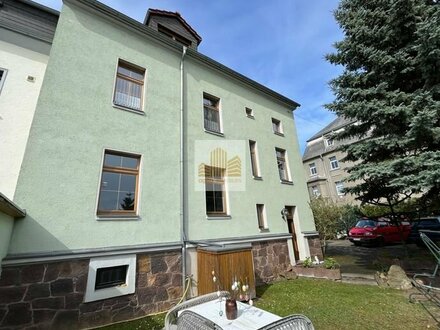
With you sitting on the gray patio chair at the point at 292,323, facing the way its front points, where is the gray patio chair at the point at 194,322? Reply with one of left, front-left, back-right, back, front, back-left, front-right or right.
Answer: front-left

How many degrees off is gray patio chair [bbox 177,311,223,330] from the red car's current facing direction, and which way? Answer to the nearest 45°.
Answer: approximately 45° to its left

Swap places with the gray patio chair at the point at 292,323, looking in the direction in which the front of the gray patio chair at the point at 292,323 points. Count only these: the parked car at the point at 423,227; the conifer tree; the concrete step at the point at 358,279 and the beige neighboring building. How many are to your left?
0

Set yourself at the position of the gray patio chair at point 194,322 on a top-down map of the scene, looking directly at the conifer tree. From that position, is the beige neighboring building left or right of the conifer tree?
left

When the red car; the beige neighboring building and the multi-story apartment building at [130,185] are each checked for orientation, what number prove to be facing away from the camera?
0

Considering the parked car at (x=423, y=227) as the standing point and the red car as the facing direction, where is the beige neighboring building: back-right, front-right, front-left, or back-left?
front-right

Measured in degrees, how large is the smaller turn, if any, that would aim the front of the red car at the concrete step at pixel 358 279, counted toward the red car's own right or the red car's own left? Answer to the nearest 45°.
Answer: approximately 45° to the red car's own left

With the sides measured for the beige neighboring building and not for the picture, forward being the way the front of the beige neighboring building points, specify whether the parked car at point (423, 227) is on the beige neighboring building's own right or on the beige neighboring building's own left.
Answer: on the beige neighboring building's own left

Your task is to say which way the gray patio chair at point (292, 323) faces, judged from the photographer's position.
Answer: facing away from the viewer and to the left of the viewer

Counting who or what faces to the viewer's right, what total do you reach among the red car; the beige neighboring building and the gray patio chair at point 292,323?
0

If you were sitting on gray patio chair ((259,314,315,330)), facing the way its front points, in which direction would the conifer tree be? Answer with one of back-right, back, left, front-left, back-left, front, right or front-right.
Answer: right

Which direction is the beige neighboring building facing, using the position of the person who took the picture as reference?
facing the viewer and to the left of the viewer

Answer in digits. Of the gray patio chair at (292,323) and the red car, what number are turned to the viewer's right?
0

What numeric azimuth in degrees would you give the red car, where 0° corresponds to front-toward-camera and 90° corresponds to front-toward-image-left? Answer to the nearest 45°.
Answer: approximately 45°

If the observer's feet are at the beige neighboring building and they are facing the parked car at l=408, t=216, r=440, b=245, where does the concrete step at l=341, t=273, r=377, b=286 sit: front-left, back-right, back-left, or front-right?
front-right

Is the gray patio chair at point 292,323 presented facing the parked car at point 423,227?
no

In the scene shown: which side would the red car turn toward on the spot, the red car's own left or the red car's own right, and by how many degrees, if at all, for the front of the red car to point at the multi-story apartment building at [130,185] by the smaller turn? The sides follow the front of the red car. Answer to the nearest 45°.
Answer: approximately 45° to the red car's own left

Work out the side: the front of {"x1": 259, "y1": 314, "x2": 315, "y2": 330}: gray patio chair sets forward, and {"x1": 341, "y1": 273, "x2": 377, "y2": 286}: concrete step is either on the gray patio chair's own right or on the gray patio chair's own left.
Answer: on the gray patio chair's own right
